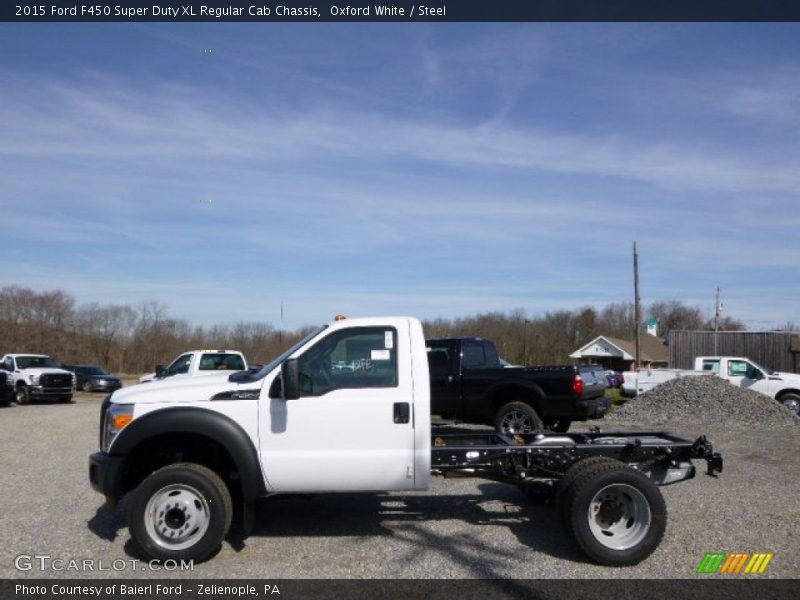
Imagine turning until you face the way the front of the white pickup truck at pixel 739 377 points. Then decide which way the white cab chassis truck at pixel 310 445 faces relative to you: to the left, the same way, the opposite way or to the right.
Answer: the opposite way

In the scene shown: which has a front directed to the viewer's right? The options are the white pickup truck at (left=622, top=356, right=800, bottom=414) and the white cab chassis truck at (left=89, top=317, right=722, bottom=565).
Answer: the white pickup truck at (left=622, top=356, right=800, bottom=414)

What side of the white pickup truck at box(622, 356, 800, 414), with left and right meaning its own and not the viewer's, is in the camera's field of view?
right

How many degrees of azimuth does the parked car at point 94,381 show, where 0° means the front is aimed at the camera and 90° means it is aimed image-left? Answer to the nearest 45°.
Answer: approximately 315°

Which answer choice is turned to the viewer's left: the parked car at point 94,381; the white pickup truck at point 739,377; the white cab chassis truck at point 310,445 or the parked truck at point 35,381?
the white cab chassis truck at point 310,445

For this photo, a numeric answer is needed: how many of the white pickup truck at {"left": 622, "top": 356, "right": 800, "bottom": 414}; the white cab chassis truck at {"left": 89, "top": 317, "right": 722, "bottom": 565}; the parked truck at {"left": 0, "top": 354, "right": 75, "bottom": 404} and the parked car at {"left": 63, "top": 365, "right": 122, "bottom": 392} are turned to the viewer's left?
1

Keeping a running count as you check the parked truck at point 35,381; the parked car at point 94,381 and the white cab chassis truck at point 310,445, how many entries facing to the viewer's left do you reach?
1

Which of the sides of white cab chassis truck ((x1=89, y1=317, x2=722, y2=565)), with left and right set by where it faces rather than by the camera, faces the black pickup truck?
right

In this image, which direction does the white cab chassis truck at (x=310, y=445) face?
to the viewer's left

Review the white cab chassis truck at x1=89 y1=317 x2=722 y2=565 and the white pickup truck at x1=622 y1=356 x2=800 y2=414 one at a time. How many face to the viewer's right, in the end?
1

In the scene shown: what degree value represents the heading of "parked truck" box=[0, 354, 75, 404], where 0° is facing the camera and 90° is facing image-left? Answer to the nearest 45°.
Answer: approximately 315°
